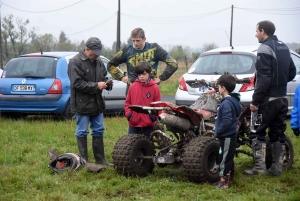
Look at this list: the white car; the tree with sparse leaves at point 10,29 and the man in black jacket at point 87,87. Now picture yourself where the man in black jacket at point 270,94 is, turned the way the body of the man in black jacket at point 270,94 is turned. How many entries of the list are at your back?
0

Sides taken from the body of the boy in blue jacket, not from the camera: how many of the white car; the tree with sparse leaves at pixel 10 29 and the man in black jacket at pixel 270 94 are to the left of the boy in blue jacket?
0

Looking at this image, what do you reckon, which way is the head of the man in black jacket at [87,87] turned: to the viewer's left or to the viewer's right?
to the viewer's right

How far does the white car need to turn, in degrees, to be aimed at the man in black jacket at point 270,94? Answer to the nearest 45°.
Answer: approximately 135° to its right

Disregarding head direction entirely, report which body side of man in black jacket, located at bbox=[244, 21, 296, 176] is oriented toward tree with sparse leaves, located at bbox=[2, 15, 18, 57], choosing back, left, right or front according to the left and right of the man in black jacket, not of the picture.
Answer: front

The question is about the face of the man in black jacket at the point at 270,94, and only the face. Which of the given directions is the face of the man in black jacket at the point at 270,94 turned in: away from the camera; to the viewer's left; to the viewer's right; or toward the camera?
to the viewer's left

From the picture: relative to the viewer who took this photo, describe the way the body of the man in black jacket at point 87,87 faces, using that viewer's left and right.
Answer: facing the viewer and to the right of the viewer

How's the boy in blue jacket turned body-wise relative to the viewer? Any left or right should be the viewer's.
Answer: facing to the left of the viewer

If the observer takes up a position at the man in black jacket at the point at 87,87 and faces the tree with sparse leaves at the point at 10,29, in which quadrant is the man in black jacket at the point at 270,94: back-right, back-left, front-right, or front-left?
back-right

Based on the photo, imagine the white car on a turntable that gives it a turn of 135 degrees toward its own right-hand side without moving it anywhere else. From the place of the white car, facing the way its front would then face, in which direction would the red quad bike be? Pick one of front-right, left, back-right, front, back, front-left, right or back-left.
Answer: front

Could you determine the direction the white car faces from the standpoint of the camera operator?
facing away from the viewer and to the right of the viewer
